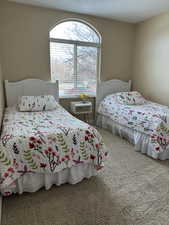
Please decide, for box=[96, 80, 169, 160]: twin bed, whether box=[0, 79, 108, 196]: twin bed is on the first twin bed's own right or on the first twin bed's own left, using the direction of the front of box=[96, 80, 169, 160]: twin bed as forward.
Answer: on the first twin bed's own right

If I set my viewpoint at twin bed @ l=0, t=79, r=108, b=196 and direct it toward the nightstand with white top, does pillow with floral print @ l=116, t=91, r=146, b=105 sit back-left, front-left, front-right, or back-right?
front-right

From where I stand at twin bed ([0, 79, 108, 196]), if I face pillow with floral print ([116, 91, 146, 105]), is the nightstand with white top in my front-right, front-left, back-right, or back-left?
front-left

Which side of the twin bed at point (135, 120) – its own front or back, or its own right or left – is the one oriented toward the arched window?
back

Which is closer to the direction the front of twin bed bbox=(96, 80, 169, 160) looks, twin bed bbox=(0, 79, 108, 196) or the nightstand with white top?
the twin bed

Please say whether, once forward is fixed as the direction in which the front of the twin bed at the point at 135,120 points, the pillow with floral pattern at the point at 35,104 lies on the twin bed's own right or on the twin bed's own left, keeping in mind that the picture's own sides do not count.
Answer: on the twin bed's own right

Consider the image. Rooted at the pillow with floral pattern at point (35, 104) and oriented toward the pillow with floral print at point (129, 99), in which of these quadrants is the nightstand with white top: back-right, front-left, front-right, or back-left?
front-left
